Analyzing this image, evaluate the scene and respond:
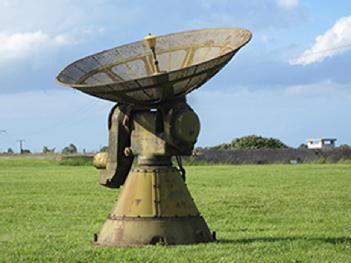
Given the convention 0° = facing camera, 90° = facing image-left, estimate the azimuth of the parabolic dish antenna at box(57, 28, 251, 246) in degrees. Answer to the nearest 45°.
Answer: approximately 45°
